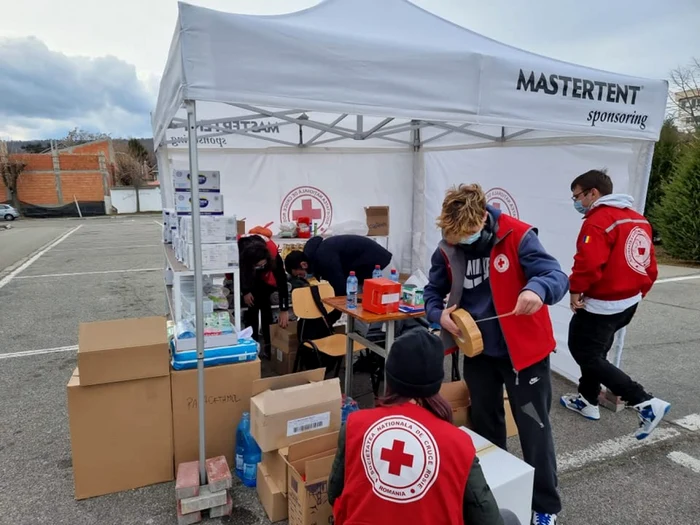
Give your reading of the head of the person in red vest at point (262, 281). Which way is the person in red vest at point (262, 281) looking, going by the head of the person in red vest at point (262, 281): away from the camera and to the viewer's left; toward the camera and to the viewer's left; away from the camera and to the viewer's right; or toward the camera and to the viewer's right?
toward the camera and to the viewer's right

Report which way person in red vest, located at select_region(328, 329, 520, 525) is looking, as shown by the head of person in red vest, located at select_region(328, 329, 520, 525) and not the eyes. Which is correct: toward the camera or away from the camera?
away from the camera

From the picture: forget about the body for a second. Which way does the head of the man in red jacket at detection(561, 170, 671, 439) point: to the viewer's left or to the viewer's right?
to the viewer's left

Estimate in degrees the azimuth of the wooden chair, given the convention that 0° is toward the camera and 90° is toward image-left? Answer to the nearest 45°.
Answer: approximately 315°

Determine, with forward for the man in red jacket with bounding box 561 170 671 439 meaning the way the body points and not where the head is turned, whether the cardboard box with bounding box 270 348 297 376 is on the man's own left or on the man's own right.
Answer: on the man's own left

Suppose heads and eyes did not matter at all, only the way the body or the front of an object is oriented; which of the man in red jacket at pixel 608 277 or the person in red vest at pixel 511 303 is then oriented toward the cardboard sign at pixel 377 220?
the man in red jacket

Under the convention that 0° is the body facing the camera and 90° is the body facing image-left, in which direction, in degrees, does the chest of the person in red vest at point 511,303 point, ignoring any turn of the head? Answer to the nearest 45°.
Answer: approximately 45°

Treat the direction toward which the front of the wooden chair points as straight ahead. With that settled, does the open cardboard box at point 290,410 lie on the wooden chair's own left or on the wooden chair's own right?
on the wooden chair's own right

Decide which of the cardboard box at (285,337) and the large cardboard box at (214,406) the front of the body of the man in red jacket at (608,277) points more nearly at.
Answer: the cardboard box

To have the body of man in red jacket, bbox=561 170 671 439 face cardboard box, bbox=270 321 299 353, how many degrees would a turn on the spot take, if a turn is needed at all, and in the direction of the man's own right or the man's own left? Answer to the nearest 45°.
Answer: approximately 45° to the man's own left
